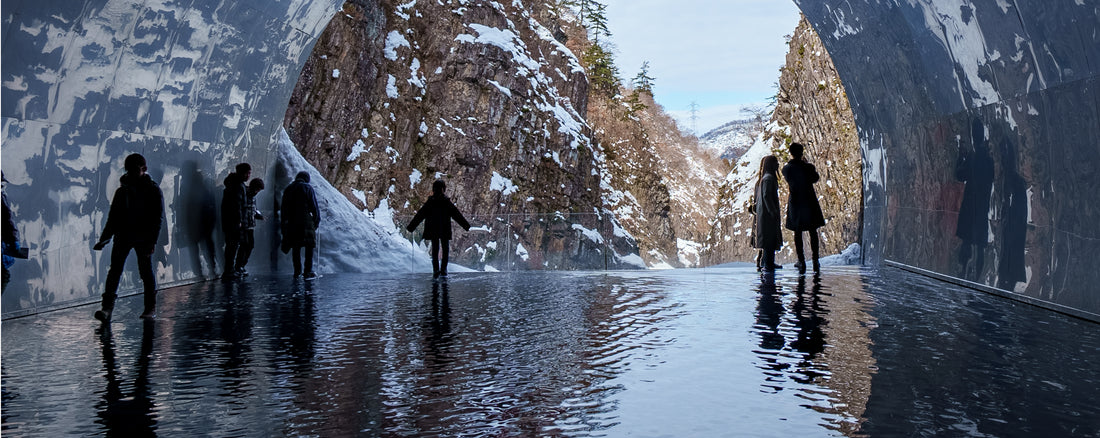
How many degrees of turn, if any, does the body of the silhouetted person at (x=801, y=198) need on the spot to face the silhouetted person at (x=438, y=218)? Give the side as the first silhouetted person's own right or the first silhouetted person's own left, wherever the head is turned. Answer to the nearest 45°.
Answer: approximately 90° to the first silhouetted person's own left

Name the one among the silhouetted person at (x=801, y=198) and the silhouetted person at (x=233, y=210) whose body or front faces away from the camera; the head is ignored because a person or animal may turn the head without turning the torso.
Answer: the silhouetted person at (x=801, y=198)

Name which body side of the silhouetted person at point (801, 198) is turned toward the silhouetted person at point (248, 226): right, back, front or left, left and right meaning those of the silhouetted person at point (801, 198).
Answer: left

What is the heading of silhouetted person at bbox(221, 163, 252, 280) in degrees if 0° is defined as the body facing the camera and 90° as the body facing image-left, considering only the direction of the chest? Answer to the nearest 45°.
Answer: approximately 270°

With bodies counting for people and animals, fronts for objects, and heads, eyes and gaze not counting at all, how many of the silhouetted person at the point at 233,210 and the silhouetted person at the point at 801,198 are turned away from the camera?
1

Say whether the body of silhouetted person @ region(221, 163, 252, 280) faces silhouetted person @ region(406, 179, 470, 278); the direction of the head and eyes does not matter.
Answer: yes

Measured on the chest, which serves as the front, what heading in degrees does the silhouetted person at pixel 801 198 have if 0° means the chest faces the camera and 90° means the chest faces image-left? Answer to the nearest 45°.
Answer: approximately 180°

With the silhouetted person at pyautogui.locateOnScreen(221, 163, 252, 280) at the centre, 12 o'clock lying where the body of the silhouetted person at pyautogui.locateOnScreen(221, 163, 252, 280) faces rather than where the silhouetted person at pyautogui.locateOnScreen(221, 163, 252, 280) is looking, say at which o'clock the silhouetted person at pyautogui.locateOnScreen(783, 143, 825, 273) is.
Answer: the silhouetted person at pyautogui.locateOnScreen(783, 143, 825, 273) is roughly at 1 o'clock from the silhouetted person at pyautogui.locateOnScreen(221, 163, 252, 280).

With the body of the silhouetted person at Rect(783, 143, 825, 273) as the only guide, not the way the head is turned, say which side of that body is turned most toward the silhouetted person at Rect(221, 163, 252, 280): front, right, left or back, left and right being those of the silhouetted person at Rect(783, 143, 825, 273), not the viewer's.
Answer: left
